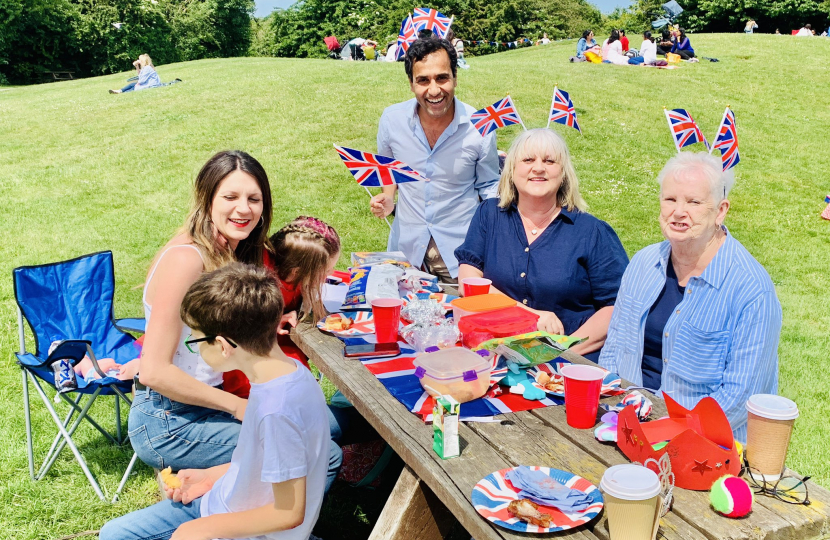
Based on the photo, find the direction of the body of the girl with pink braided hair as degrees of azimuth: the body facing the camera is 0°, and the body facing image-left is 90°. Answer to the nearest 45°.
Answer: approximately 270°

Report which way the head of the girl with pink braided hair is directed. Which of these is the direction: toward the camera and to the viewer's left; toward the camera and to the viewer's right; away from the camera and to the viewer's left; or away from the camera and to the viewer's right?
away from the camera and to the viewer's right

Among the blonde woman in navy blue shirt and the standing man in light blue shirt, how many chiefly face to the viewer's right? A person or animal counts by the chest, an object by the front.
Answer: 0

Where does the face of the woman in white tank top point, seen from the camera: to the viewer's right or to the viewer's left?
to the viewer's right
